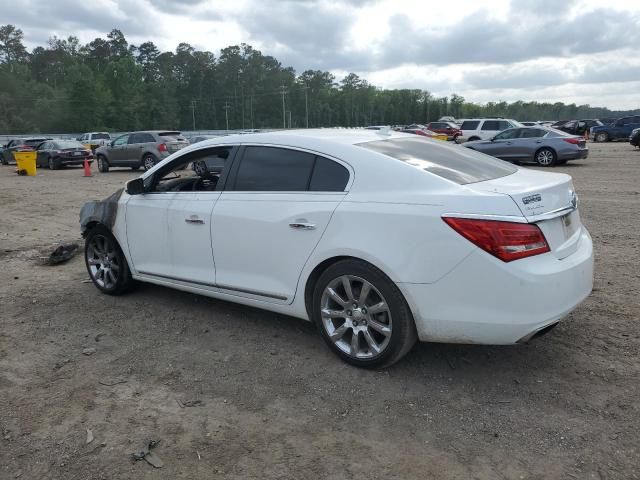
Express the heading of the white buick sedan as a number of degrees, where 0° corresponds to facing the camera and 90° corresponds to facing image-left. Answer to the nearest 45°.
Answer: approximately 135°

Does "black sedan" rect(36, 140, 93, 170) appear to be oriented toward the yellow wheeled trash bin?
no

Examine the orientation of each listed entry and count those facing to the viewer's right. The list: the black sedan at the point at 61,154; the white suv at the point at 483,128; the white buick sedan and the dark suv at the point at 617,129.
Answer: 1

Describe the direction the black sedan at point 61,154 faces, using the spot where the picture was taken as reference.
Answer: facing away from the viewer and to the left of the viewer

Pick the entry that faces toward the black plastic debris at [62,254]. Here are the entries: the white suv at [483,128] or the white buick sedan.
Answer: the white buick sedan

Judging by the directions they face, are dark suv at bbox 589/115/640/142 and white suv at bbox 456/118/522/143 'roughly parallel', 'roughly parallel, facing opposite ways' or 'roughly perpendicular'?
roughly parallel, facing opposite ways

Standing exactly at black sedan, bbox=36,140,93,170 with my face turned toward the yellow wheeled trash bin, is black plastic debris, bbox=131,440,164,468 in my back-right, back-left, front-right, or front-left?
front-left

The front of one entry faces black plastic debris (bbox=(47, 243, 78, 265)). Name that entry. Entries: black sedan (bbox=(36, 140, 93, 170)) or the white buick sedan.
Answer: the white buick sedan
